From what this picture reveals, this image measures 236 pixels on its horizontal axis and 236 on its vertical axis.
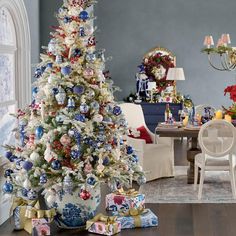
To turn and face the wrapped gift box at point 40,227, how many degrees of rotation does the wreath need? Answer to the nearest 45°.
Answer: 0° — it already faces it

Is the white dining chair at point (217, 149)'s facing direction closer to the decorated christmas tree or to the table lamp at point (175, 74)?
the table lamp

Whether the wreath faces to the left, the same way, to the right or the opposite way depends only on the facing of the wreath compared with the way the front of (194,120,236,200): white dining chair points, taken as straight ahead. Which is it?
the opposite way

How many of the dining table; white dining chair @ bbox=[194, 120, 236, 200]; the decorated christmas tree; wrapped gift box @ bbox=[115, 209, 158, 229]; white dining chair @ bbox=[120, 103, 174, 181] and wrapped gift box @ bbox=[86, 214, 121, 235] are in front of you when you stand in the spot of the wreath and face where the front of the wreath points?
6

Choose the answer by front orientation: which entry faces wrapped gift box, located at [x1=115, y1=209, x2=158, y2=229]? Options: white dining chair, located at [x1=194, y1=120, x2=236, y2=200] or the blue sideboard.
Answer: the blue sideboard

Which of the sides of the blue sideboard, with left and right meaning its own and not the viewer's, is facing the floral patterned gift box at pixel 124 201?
front

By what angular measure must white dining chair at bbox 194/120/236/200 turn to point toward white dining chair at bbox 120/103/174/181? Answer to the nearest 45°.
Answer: approximately 45° to its left

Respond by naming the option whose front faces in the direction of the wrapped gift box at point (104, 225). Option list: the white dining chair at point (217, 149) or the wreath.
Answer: the wreath

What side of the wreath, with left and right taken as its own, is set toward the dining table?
front

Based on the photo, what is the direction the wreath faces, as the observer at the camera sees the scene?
facing the viewer

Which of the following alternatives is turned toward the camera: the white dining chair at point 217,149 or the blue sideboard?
the blue sideboard

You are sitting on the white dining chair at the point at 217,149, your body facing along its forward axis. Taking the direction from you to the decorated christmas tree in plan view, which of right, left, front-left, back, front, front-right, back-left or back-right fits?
back-left

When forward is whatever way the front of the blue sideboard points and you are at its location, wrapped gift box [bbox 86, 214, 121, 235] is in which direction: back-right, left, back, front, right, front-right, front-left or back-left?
front

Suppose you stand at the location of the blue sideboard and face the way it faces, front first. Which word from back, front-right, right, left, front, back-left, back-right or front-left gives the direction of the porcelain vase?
front

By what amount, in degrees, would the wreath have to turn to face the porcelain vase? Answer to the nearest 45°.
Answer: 0° — it already faces it

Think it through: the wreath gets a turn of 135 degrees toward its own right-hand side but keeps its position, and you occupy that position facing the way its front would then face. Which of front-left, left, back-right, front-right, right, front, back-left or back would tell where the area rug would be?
back-left

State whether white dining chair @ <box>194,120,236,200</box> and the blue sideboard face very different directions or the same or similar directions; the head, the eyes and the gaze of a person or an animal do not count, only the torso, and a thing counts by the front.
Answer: very different directions

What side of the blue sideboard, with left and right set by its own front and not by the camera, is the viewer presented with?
front
